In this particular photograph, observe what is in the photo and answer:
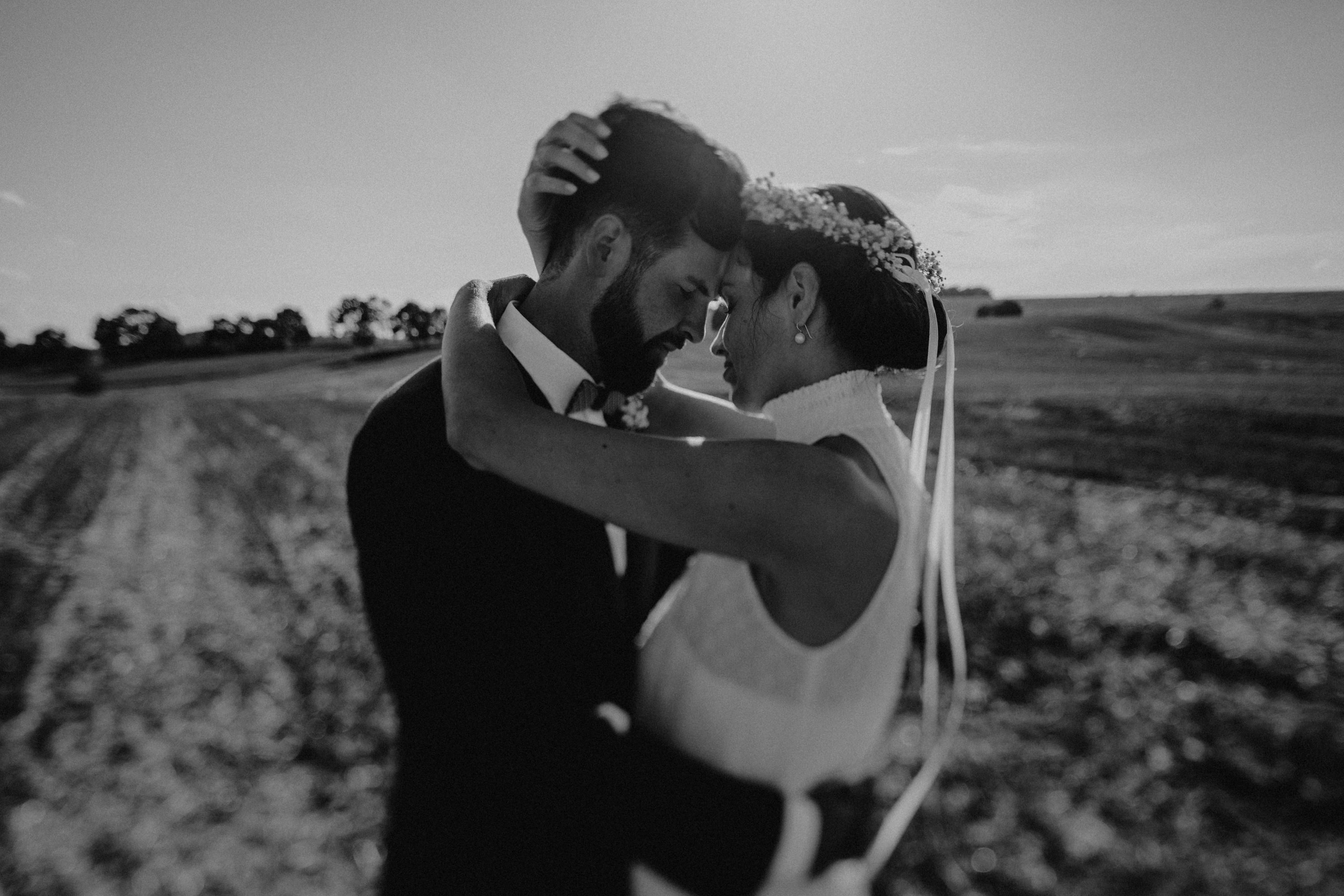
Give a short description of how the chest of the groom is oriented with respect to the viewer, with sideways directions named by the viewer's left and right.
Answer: facing to the right of the viewer

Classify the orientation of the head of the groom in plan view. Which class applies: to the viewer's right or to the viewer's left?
to the viewer's right

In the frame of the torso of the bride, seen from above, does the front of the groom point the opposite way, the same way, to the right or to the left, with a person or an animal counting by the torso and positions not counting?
the opposite way

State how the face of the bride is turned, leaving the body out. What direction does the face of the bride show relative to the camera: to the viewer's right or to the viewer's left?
to the viewer's left

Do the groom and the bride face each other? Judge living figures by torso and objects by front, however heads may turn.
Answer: yes

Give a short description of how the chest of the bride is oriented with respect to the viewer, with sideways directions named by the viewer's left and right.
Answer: facing to the left of the viewer
